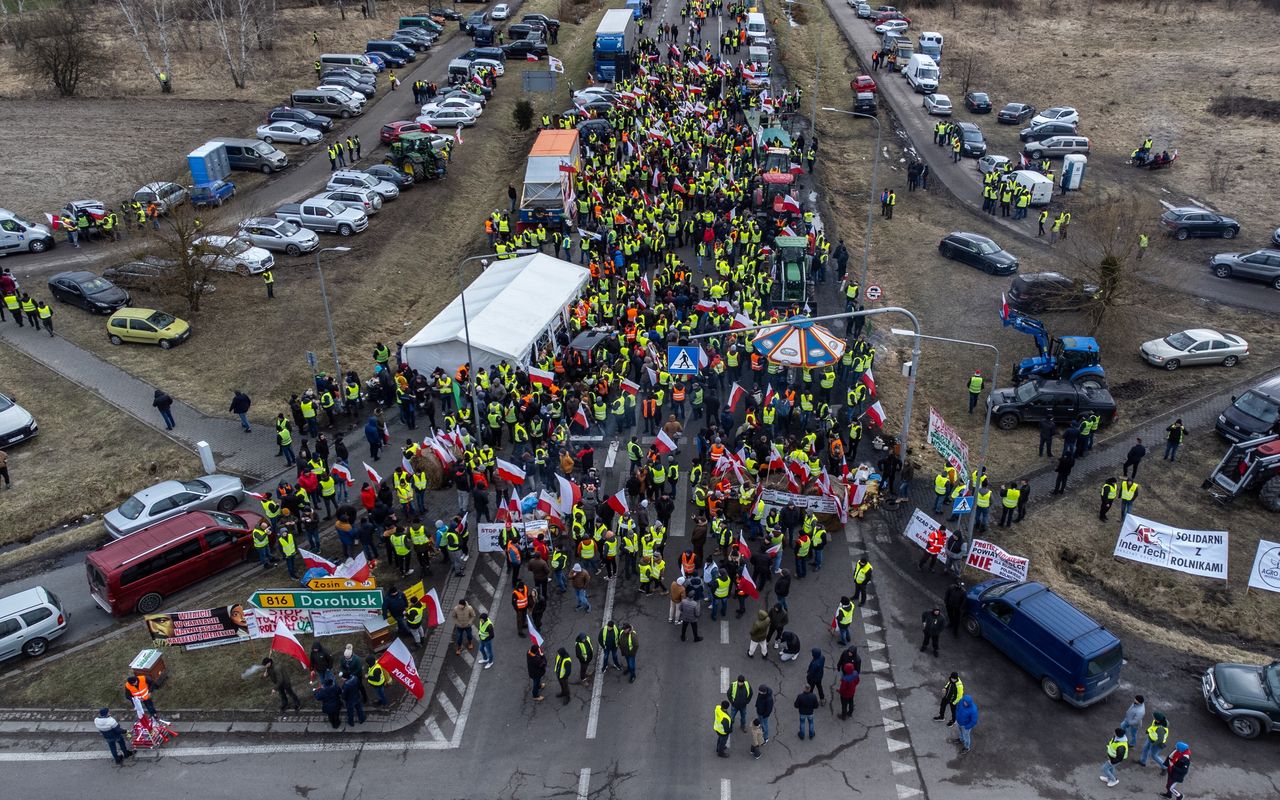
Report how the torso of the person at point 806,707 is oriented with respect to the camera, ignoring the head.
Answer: away from the camera

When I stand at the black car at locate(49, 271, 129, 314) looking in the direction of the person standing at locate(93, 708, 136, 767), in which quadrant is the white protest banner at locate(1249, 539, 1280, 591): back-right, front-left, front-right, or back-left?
front-left

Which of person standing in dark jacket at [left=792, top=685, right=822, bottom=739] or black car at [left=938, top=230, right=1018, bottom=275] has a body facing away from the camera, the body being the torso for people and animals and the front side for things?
the person standing in dark jacket

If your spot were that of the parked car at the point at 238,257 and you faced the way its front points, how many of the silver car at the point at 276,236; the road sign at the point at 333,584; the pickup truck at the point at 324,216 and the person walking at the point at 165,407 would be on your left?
2

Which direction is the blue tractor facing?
to the viewer's left

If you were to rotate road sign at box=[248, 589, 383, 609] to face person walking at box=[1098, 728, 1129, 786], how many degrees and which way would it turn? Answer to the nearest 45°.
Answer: approximately 45° to its left

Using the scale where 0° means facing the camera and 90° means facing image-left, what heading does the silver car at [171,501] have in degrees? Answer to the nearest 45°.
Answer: approximately 225°

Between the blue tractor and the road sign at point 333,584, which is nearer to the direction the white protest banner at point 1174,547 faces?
the road sign

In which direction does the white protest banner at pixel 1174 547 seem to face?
toward the camera

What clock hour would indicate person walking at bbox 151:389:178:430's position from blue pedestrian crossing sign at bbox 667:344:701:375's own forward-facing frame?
The person walking is roughly at 3 o'clock from the blue pedestrian crossing sign.

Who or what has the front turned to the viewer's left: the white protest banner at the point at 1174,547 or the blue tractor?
the blue tractor

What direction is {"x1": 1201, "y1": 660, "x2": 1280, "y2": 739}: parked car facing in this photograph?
to the viewer's left

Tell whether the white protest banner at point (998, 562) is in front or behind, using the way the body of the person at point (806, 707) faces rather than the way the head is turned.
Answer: in front

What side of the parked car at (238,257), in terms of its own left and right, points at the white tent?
front
